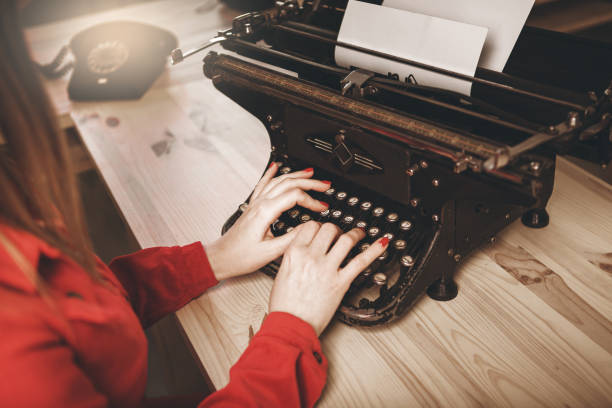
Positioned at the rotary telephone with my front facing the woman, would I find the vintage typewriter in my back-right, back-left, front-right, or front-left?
front-left

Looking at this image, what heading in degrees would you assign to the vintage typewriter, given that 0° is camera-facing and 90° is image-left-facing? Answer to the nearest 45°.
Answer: approximately 45°

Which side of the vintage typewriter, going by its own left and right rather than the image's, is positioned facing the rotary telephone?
right

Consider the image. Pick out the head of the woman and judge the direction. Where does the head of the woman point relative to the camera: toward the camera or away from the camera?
away from the camera
